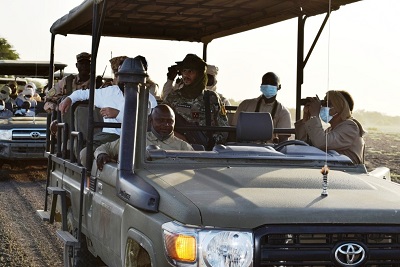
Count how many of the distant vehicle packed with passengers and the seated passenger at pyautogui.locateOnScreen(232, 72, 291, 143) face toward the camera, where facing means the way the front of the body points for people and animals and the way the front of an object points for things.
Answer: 2

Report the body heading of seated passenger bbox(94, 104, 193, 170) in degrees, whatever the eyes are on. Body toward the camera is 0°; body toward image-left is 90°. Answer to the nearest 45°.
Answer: approximately 315°

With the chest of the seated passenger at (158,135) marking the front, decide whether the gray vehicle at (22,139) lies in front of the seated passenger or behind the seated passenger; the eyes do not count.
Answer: behind

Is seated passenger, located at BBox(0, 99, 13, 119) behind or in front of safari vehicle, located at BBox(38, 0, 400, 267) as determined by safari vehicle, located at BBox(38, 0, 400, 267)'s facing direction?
behind

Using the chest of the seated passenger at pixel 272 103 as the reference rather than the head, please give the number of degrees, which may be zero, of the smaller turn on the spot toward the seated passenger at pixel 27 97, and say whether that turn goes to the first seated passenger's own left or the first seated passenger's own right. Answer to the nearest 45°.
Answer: approximately 135° to the first seated passenger's own right
